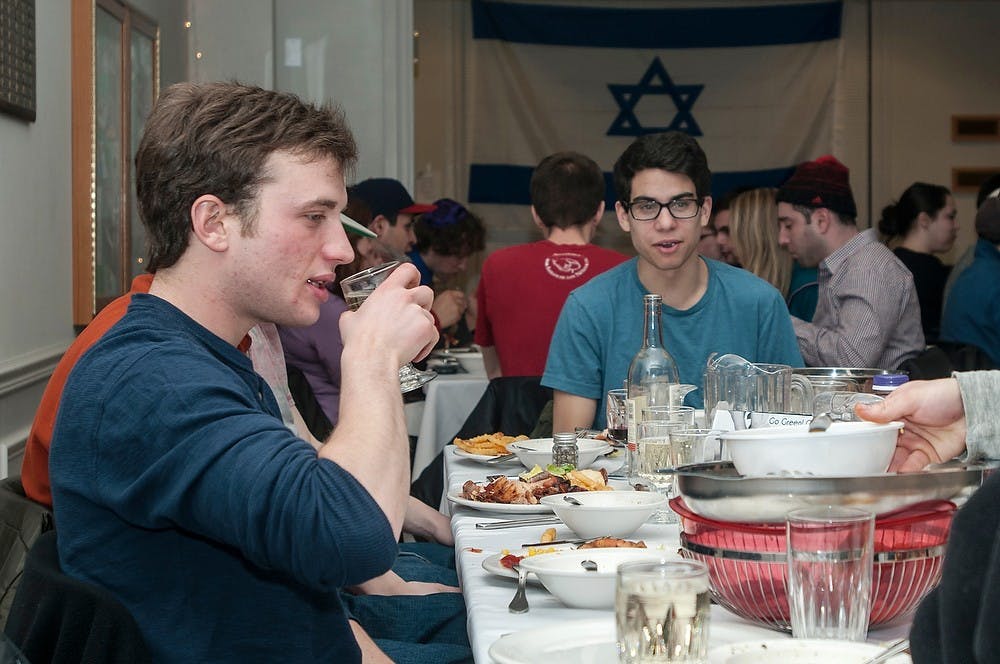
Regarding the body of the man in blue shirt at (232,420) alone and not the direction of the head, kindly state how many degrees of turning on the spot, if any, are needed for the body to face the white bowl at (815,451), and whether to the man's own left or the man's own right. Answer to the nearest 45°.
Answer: approximately 45° to the man's own right

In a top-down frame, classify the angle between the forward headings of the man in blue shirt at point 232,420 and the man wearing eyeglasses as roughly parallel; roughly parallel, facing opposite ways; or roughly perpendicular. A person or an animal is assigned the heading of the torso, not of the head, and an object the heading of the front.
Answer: roughly perpendicular

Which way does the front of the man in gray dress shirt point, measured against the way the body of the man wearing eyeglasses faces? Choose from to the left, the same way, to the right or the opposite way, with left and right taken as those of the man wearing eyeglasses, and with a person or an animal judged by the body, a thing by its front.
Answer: to the right

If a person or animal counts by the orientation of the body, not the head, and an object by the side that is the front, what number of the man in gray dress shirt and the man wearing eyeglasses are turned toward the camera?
1

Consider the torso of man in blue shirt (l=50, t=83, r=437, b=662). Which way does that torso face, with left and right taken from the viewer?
facing to the right of the viewer

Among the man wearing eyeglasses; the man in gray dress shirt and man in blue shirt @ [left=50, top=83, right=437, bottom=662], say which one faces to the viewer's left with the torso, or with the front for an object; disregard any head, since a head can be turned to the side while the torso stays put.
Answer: the man in gray dress shirt

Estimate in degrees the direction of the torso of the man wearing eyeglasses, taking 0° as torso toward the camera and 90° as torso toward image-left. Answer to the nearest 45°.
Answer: approximately 0°

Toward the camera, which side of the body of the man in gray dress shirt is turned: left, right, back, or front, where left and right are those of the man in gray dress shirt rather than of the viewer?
left

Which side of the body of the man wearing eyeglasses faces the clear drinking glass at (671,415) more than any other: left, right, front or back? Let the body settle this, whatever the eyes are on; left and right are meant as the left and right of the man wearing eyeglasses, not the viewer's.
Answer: front

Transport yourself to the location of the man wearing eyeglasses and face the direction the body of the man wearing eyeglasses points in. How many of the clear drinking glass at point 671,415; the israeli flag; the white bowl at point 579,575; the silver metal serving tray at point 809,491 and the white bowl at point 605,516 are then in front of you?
4

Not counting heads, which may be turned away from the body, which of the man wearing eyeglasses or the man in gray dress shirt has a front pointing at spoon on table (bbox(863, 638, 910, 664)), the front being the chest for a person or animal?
the man wearing eyeglasses

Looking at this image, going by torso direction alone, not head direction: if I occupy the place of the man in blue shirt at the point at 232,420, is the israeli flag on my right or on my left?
on my left

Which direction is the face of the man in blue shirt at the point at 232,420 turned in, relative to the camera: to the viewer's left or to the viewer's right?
to the viewer's right

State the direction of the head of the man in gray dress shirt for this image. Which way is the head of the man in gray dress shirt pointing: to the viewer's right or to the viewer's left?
to the viewer's left
